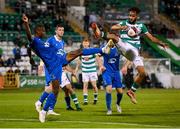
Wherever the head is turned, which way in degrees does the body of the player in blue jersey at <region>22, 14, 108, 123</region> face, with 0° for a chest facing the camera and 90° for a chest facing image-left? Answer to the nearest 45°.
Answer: approximately 315°

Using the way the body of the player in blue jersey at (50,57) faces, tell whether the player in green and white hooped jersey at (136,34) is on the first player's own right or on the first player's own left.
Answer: on the first player's own left

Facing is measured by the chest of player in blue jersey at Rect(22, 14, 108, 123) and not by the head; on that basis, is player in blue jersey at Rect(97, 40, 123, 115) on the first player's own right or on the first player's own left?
on the first player's own left
